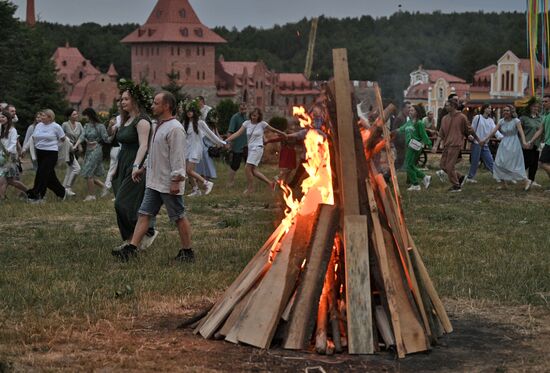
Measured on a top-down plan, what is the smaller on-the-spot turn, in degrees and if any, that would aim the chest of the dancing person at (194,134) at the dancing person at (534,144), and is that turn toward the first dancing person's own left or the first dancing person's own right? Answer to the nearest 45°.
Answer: approximately 135° to the first dancing person's own left

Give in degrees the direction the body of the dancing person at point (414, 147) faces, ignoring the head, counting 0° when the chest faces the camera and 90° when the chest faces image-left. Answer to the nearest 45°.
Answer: approximately 45°

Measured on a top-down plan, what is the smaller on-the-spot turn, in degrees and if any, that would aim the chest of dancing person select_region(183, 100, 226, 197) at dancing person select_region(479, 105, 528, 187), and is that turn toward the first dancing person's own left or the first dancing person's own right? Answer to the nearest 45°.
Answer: approximately 135° to the first dancing person's own left

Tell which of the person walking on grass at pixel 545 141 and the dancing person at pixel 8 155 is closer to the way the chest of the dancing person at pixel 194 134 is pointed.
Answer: the dancing person

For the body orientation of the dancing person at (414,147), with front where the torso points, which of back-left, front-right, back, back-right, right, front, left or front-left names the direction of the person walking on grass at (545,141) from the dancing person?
back-left
